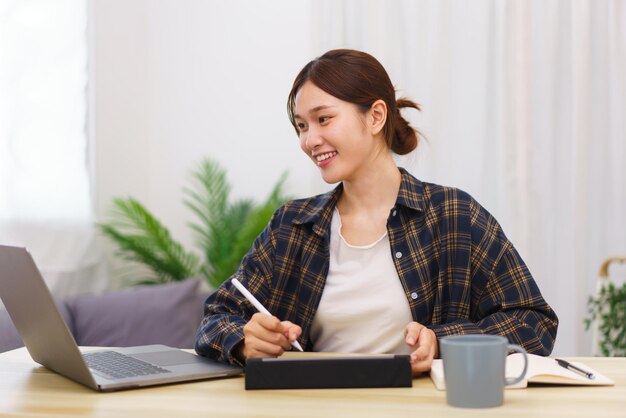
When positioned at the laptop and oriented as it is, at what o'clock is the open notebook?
The open notebook is roughly at 2 o'clock from the laptop.

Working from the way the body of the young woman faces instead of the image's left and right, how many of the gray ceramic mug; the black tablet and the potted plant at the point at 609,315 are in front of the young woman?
2

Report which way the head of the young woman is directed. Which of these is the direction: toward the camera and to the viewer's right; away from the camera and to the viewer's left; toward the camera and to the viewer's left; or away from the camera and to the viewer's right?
toward the camera and to the viewer's left

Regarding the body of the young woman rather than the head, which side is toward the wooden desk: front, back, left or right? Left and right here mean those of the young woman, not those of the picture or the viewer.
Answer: front

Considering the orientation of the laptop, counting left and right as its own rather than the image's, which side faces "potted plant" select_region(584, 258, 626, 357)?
front

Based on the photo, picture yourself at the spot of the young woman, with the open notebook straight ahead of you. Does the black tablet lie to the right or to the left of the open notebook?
right

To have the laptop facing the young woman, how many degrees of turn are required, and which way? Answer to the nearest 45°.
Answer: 0° — it already faces them

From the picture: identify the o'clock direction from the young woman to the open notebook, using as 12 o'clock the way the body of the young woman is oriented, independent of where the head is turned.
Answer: The open notebook is roughly at 11 o'clock from the young woman.

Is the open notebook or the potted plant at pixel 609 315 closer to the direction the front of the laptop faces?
the potted plant

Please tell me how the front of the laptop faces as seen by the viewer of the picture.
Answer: facing away from the viewer and to the right of the viewer

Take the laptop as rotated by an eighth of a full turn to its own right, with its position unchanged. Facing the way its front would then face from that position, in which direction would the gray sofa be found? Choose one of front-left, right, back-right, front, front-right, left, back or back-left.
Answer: left

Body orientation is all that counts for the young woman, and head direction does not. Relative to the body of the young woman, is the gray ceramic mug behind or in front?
in front

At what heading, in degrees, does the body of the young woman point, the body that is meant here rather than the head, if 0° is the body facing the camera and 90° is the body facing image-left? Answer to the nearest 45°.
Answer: approximately 0°

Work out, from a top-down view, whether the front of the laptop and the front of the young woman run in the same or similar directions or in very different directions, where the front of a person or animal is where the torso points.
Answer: very different directions

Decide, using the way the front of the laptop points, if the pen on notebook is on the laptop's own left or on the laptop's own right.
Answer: on the laptop's own right

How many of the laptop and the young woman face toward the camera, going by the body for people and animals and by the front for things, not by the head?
1
